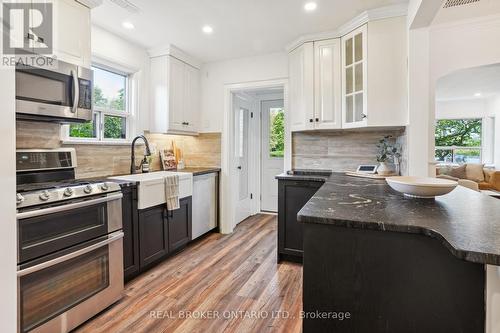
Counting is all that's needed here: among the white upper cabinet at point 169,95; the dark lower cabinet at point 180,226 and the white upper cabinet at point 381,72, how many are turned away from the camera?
0

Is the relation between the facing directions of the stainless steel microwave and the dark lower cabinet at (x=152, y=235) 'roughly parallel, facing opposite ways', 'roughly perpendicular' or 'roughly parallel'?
roughly parallel

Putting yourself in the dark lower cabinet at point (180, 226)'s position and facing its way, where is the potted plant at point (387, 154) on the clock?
The potted plant is roughly at 11 o'clock from the dark lower cabinet.

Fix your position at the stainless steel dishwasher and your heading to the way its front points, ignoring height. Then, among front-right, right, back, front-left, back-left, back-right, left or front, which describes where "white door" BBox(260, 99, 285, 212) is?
left

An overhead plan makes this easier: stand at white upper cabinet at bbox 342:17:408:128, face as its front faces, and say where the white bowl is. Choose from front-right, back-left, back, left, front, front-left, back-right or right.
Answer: front-left

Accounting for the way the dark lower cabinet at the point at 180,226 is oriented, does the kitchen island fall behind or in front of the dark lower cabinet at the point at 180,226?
in front

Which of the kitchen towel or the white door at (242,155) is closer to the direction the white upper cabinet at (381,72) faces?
the kitchen towel

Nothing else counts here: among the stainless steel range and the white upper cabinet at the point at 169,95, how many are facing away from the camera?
0

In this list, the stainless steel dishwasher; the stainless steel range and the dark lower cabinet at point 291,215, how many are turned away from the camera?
0

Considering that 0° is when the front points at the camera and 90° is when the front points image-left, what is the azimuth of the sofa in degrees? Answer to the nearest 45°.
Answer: approximately 45°

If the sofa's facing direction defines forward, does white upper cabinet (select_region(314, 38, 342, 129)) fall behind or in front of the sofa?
in front

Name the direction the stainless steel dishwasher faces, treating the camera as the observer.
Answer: facing the viewer and to the right of the viewer

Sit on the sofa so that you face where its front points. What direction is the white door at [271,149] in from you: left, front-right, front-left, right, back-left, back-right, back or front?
front

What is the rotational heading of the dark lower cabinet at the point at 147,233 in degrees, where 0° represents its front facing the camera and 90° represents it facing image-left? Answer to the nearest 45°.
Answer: approximately 315°

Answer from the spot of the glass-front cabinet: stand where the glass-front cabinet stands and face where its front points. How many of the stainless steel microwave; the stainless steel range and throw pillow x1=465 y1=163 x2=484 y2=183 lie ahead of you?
2
